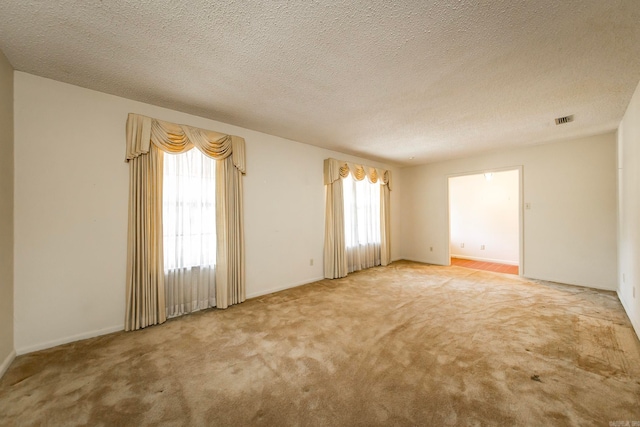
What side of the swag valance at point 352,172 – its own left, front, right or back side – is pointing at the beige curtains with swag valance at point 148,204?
right

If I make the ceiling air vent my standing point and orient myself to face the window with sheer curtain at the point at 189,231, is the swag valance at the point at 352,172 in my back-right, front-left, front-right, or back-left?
front-right

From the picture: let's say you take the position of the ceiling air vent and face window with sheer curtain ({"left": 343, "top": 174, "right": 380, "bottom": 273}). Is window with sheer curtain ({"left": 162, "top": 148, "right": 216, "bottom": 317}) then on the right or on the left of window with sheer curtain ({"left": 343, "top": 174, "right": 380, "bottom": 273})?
left

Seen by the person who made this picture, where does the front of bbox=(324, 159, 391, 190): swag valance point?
facing the viewer and to the right of the viewer

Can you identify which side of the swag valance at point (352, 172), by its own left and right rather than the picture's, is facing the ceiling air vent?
front

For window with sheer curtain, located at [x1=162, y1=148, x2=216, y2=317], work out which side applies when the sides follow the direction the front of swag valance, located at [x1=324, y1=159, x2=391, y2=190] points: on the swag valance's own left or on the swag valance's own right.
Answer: on the swag valance's own right

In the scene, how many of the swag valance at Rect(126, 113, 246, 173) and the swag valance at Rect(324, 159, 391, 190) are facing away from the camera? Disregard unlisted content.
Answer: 0

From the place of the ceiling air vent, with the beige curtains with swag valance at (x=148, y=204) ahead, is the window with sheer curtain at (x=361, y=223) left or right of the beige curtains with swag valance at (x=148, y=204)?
right

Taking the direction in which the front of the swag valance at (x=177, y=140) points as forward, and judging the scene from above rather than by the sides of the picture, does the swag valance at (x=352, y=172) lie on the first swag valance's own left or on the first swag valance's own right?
on the first swag valance's own left

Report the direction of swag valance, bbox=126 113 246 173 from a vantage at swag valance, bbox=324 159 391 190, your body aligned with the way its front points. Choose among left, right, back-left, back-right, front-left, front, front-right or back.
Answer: right
